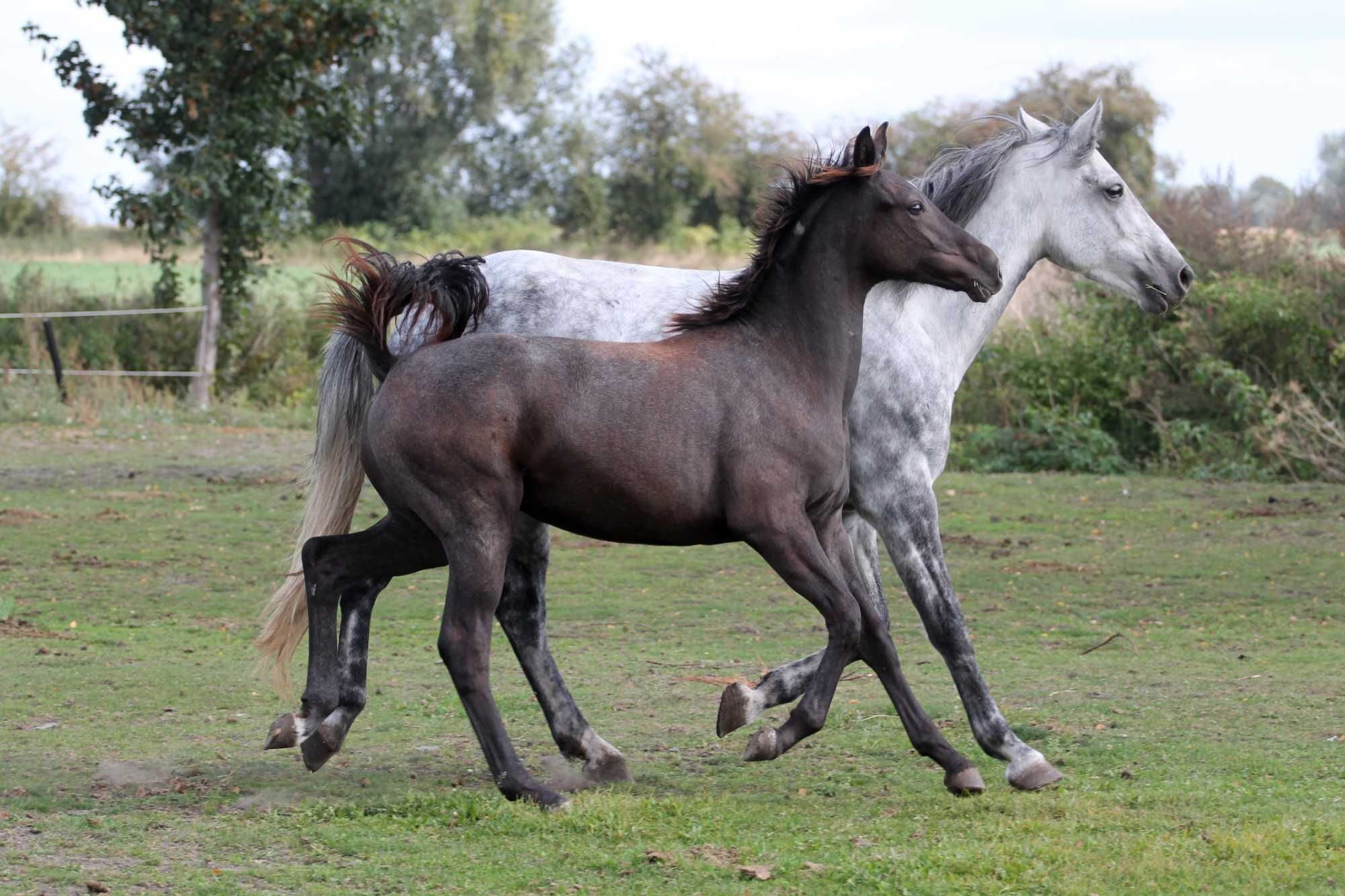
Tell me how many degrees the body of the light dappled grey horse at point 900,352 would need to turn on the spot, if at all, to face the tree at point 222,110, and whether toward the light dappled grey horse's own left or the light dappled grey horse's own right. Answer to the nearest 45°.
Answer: approximately 135° to the light dappled grey horse's own left

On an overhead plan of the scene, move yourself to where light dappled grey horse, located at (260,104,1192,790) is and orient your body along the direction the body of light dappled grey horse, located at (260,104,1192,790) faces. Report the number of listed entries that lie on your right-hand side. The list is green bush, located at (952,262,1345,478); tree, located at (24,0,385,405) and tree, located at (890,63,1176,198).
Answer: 0

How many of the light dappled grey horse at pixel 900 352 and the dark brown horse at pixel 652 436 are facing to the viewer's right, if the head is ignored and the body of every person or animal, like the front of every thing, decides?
2

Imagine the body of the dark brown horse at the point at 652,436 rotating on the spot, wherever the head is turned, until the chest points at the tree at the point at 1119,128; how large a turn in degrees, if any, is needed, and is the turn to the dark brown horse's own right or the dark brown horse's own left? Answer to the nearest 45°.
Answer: approximately 90° to the dark brown horse's own left

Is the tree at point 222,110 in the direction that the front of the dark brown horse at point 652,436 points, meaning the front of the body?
no

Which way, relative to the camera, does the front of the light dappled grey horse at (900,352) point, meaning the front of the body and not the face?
to the viewer's right

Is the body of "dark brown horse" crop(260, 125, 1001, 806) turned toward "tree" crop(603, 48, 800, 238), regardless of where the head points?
no

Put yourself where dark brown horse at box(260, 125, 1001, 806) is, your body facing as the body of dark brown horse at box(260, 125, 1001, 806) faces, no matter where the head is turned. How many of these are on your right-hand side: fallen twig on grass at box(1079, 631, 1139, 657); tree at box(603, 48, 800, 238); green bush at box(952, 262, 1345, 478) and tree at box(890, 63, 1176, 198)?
0

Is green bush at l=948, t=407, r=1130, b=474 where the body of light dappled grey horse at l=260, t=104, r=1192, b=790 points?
no

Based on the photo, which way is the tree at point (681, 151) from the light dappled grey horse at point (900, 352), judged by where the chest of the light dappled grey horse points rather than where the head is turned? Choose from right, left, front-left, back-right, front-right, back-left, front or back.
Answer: left

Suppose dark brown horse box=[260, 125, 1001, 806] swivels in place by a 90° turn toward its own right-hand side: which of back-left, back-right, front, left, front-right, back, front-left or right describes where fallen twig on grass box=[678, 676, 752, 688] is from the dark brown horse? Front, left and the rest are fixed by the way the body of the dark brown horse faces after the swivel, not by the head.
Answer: back

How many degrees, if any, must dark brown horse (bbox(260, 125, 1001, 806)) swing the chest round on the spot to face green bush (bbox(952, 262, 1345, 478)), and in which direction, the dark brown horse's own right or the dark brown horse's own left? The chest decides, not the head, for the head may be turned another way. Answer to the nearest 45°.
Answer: approximately 45° to the dark brown horse's own left

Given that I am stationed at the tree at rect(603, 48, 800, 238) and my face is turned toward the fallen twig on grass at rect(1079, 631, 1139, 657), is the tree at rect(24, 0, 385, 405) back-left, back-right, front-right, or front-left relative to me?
front-right

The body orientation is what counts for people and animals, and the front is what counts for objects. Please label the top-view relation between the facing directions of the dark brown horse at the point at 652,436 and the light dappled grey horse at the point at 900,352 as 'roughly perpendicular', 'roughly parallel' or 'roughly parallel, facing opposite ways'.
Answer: roughly parallel

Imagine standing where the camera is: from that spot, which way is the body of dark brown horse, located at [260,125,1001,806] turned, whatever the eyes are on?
to the viewer's right

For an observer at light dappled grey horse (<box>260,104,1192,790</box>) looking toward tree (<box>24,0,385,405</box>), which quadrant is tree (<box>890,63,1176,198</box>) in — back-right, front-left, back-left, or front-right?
front-right
